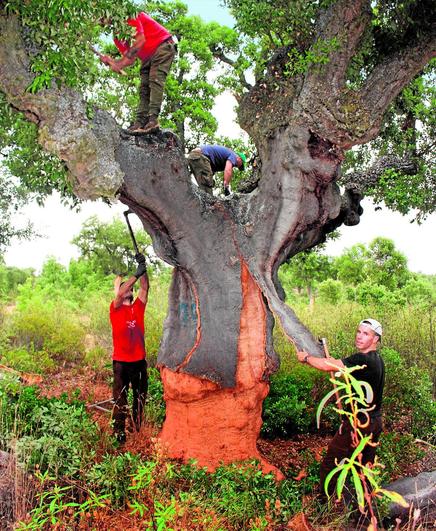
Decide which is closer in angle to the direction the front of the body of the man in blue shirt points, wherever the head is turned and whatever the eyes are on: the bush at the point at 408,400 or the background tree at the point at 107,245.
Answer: the bush

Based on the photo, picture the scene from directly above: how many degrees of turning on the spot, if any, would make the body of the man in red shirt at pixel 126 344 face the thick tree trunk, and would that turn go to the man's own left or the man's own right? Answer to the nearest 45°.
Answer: approximately 45° to the man's own left
